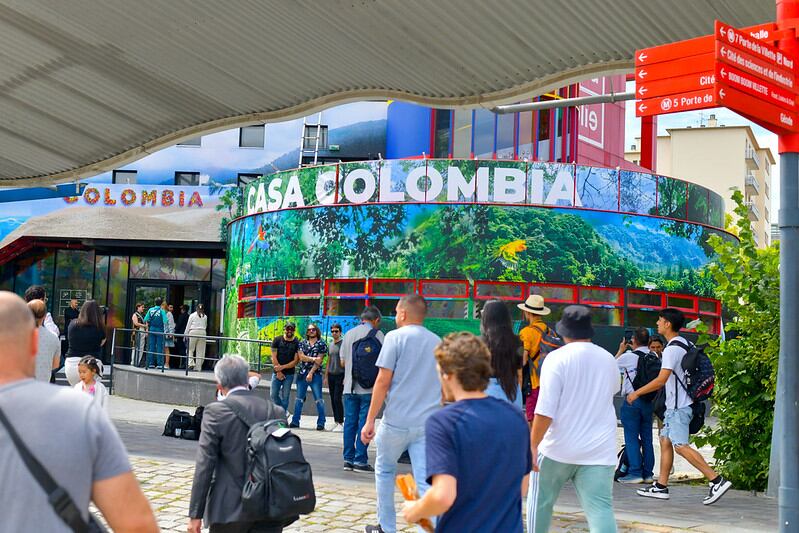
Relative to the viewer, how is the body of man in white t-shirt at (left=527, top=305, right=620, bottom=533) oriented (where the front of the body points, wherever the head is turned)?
away from the camera

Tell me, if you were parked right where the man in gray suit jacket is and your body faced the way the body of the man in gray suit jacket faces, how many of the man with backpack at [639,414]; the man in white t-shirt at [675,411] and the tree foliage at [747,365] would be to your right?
3

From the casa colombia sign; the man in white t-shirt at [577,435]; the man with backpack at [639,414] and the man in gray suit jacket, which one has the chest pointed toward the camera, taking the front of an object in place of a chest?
the casa colombia sign

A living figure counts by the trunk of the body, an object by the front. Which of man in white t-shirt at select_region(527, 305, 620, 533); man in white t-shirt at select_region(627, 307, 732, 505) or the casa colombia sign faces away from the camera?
man in white t-shirt at select_region(527, 305, 620, 533)

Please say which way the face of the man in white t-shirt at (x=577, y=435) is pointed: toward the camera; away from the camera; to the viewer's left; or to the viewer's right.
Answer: away from the camera

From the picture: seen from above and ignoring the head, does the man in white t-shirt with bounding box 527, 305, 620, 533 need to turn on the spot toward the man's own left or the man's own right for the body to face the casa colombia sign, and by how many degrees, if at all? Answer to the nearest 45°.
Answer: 0° — they already face it

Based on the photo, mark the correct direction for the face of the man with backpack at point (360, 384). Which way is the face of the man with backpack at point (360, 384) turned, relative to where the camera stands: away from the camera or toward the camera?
away from the camera

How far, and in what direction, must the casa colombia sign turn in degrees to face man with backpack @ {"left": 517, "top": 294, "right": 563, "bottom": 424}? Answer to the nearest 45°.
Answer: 0° — it already faces them

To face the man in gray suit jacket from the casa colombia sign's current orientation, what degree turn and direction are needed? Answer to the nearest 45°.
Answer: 0° — it already faces them

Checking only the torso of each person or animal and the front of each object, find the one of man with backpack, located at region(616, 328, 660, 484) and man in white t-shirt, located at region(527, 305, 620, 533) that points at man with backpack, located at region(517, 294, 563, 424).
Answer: the man in white t-shirt
